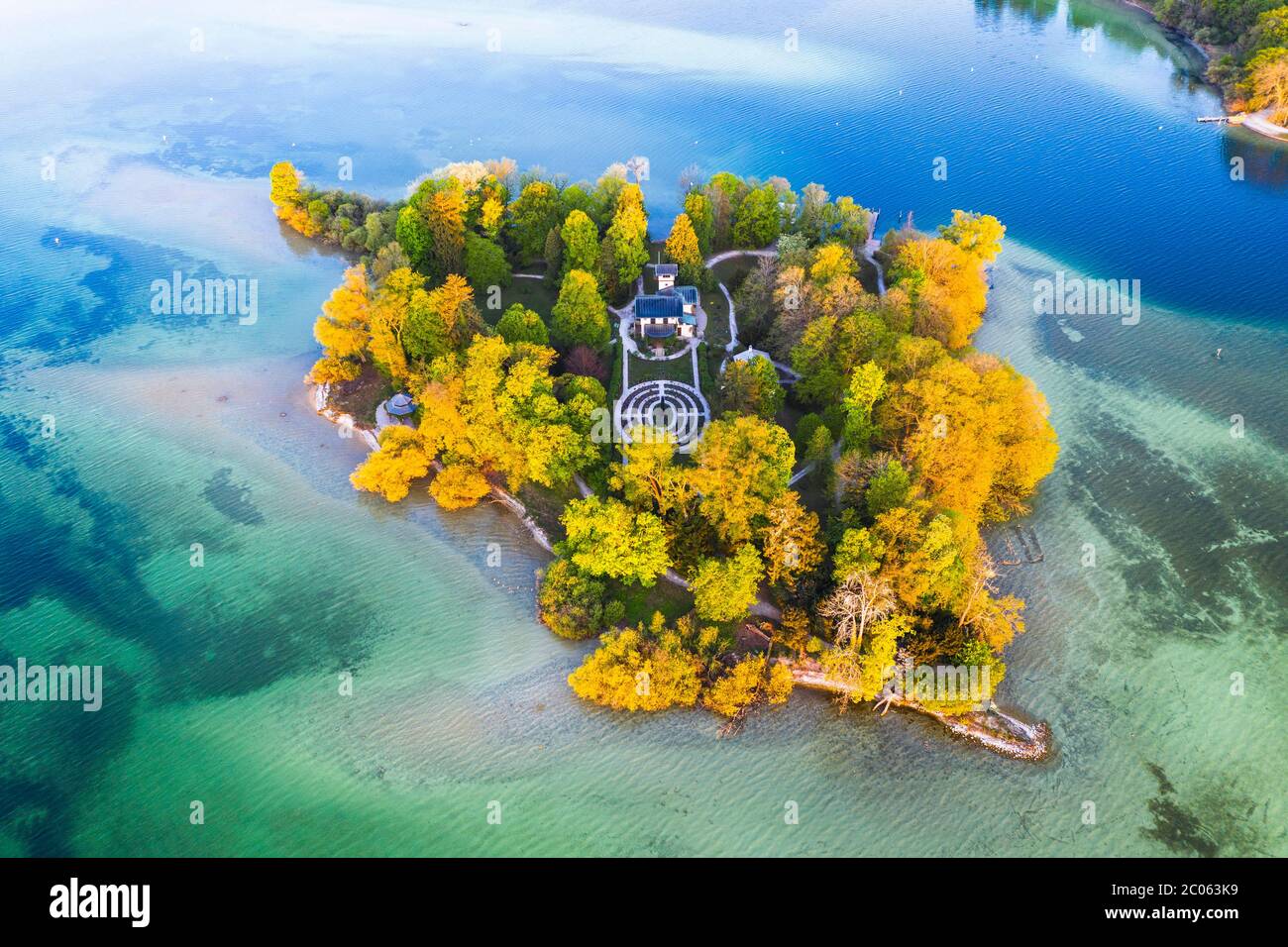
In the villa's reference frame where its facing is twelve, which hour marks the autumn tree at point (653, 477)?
The autumn tree is roughly at 12 o'clock from the villa.

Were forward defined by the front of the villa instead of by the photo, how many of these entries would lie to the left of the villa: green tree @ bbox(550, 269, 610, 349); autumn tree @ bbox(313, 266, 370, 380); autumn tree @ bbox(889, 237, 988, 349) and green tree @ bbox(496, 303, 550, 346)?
1

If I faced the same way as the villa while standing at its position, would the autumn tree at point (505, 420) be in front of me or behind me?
in front

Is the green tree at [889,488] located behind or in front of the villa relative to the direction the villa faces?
in front

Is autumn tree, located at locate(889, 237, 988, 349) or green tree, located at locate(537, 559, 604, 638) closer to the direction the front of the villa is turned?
the green tree

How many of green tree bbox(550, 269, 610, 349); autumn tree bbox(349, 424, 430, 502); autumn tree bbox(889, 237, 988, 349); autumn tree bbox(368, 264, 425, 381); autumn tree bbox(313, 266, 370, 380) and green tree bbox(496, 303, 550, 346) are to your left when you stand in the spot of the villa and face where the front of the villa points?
1

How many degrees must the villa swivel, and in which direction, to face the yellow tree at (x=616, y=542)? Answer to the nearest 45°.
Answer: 0° — it already faces it

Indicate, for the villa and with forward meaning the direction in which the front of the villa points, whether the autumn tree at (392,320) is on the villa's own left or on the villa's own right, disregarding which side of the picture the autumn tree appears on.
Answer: on the villa's own right

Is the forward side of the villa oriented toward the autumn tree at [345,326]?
no

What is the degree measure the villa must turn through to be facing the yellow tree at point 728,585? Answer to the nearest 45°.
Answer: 0° — it already faces it

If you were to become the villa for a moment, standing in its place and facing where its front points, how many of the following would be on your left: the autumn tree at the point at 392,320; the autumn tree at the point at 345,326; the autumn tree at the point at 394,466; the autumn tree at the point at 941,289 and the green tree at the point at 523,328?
1

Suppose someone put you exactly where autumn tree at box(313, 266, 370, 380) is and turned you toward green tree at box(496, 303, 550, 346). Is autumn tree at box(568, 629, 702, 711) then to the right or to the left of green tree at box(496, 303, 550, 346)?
right

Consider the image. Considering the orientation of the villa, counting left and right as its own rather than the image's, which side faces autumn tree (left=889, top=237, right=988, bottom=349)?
left

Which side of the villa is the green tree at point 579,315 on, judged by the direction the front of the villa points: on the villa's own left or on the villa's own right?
on the villa's own right

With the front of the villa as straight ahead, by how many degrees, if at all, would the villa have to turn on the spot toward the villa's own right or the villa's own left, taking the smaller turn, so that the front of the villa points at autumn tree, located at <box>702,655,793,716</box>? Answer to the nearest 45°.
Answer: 0° — it already faces it

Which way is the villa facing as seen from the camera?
toward the camera

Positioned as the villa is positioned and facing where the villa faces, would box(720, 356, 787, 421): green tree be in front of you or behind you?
in front
